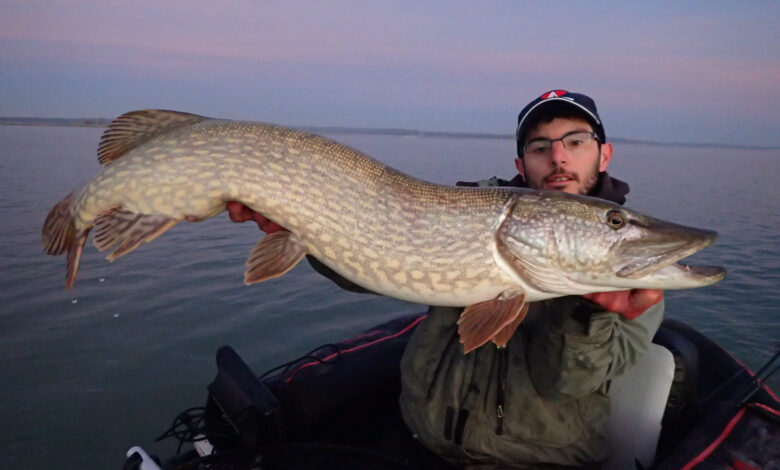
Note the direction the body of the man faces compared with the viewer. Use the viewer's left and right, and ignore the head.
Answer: facing the viewer

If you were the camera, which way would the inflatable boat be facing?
facing away from the viewer

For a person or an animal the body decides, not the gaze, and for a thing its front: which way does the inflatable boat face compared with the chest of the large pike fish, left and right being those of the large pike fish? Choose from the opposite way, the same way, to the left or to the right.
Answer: to the left

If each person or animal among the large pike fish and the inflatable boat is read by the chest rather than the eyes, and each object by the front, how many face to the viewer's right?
1

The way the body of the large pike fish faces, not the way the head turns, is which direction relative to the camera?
to the viewer's right

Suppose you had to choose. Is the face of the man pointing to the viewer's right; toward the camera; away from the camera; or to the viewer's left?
toward the camera
